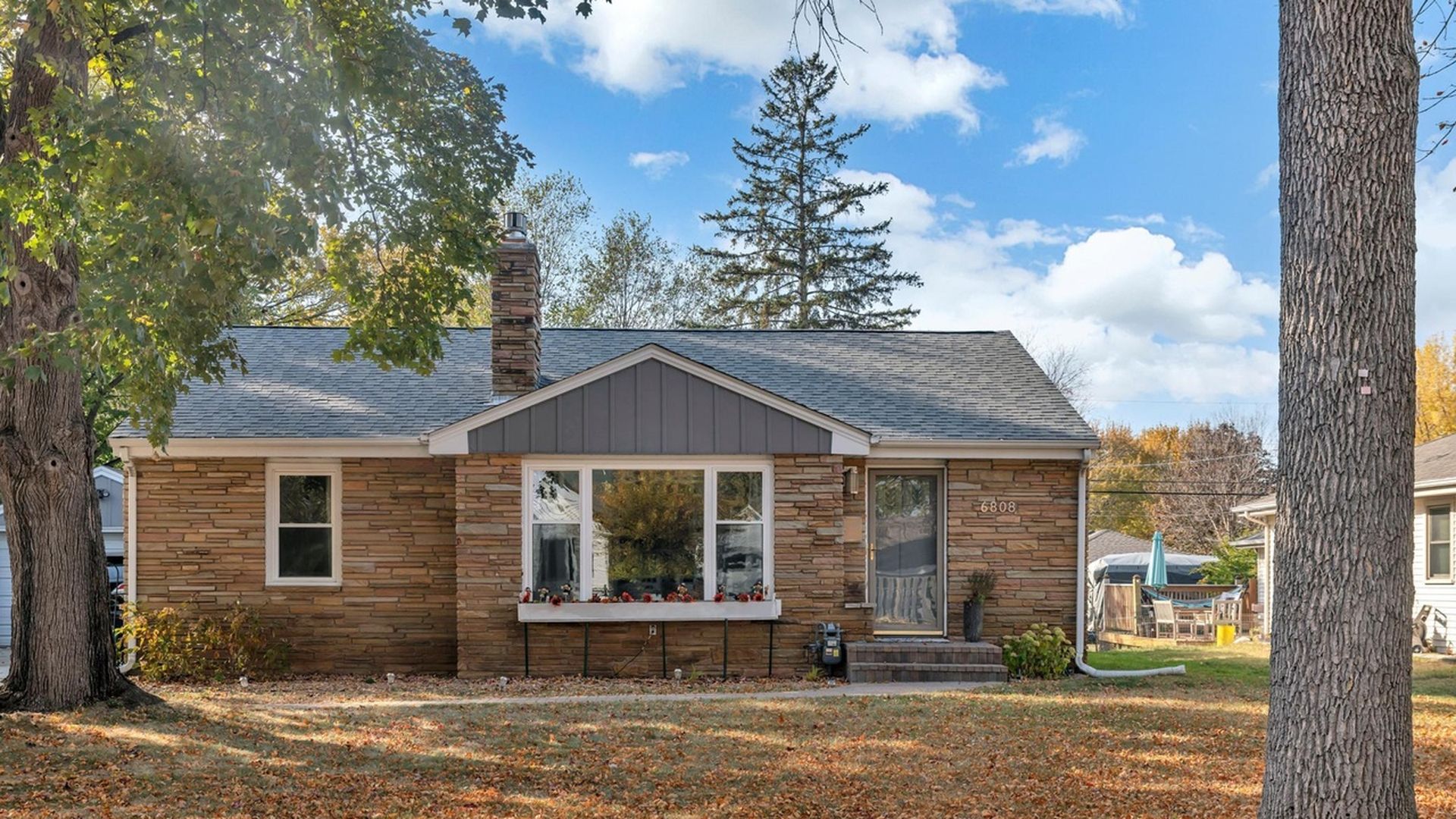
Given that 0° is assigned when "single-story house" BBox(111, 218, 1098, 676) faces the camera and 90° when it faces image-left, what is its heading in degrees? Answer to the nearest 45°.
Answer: approximately 0°

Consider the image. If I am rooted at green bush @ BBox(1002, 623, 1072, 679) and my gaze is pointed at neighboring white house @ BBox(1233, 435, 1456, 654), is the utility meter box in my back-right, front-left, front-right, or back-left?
back-left

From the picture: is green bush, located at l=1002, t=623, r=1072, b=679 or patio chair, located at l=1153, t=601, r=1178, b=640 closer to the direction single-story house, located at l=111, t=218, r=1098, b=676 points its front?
the green bush

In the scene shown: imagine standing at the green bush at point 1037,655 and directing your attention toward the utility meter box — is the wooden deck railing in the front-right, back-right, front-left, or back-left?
back-right
